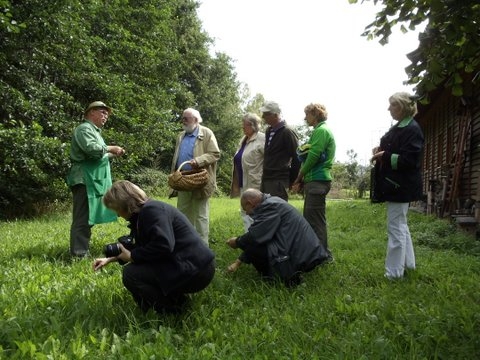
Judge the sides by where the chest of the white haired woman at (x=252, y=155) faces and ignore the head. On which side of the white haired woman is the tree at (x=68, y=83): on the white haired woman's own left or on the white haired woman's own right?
on the white haired woman's own right

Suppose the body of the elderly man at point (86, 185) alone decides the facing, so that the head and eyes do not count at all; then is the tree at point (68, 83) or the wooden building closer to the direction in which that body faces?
the wooden building

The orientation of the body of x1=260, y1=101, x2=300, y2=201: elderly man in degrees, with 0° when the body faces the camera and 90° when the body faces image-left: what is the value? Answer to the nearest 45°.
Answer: approximately 45°

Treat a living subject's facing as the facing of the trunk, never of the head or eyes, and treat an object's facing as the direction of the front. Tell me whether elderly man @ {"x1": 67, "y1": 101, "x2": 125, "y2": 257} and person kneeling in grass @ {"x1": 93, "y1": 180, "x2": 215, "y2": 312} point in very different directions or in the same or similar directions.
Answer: very different directions

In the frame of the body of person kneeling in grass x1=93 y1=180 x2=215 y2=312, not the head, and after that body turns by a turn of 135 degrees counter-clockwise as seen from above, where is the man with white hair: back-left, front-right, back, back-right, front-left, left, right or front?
back-left

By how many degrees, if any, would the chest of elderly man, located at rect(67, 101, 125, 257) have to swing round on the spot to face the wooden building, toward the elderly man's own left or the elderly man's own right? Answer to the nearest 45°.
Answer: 0° — they already face it

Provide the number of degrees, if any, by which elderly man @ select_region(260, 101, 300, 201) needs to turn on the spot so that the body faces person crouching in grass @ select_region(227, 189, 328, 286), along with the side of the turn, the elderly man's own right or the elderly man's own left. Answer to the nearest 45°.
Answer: approximately 45° to the elderly man's own left

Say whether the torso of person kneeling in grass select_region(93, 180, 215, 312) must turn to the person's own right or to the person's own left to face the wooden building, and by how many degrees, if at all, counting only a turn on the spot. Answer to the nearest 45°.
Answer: approximately 135° to the person's own right

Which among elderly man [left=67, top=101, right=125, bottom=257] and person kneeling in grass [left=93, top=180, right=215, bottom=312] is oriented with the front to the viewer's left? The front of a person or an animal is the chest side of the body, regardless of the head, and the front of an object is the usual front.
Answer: the person kneeling in grass

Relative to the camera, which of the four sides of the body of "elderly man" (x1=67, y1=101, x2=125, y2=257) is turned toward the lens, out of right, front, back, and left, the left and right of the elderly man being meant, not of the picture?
right

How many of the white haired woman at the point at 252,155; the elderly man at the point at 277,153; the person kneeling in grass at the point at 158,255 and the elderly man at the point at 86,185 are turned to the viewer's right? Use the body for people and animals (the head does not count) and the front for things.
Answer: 1

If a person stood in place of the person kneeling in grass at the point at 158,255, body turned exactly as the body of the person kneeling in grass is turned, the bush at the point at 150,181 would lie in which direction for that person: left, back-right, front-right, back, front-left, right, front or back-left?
right

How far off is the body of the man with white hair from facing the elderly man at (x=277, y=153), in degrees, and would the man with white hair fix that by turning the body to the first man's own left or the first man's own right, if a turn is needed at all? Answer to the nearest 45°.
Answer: approximately 90° to the first man's own left

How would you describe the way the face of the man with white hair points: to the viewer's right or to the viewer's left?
to the viewer's left

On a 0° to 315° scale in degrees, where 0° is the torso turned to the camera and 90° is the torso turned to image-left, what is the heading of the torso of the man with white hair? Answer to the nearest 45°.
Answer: approximately 45°

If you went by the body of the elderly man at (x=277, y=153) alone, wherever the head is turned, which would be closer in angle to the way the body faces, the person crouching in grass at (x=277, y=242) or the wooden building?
the person crouching in grass
